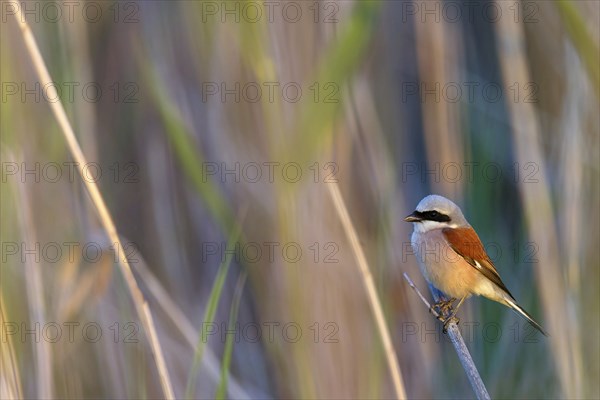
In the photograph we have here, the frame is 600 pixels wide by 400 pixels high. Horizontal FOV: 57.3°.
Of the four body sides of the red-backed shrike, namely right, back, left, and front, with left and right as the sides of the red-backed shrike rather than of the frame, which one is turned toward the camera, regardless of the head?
left
